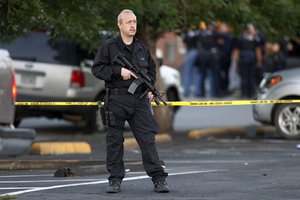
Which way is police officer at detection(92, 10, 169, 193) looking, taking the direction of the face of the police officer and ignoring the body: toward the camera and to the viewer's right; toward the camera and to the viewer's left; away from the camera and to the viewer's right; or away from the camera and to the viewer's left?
toward the camera and to the viewer's right

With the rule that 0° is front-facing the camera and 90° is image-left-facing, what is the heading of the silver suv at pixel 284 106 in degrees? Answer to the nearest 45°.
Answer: approximately 90°

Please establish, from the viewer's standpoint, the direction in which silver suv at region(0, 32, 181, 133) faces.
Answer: facing away from the viewer and to the right of the viewer

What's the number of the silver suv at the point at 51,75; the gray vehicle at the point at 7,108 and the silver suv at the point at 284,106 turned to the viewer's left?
2

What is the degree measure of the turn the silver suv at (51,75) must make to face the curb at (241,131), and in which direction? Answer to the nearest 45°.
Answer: approximately 45° to its right
